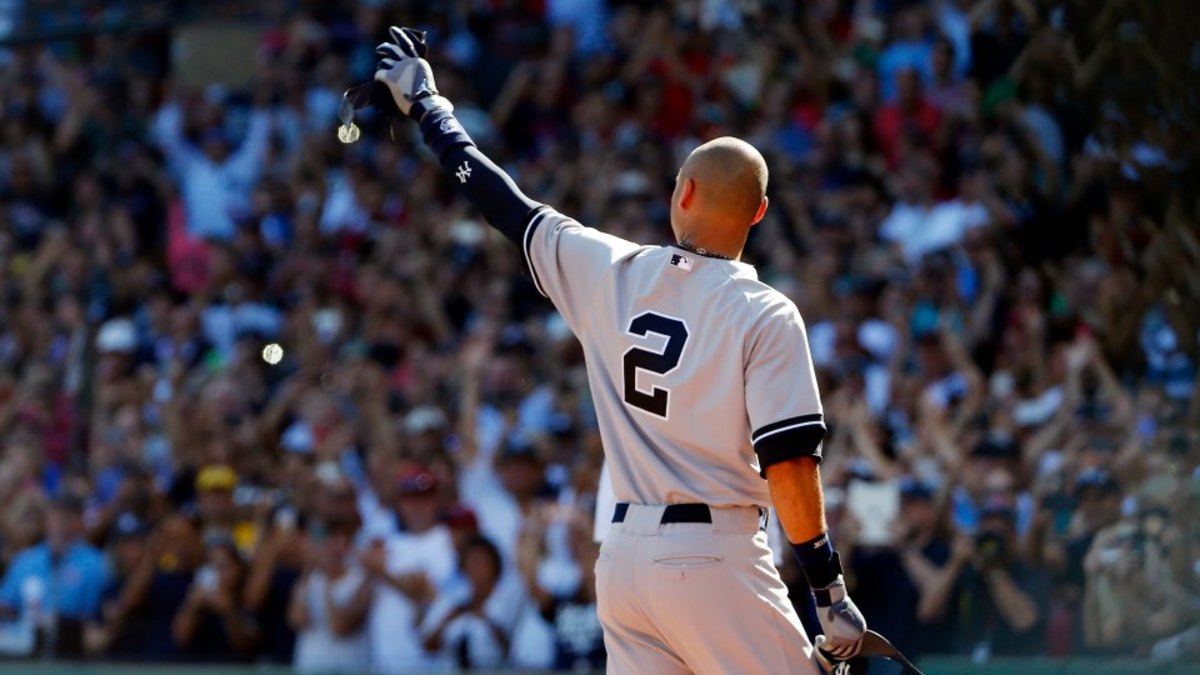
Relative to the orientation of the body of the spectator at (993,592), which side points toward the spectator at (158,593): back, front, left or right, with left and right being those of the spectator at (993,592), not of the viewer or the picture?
right

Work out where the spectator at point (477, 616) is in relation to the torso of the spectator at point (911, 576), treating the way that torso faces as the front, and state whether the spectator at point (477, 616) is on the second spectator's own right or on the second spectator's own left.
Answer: on the second spectator's own right

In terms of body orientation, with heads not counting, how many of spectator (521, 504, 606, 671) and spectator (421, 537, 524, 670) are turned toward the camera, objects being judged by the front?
2

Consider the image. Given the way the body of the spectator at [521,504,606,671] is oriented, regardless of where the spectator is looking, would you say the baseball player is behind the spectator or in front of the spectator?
in front

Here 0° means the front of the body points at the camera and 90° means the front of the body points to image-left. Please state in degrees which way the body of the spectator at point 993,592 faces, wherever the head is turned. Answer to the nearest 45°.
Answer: approximately 0°

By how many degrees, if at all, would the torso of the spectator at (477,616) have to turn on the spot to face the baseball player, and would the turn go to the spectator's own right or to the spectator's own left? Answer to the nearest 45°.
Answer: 0° — they already face them

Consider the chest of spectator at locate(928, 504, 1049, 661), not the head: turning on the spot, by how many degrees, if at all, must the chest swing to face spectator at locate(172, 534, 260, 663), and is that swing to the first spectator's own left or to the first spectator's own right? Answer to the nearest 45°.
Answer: approximately 90° to the first spectator's own right
